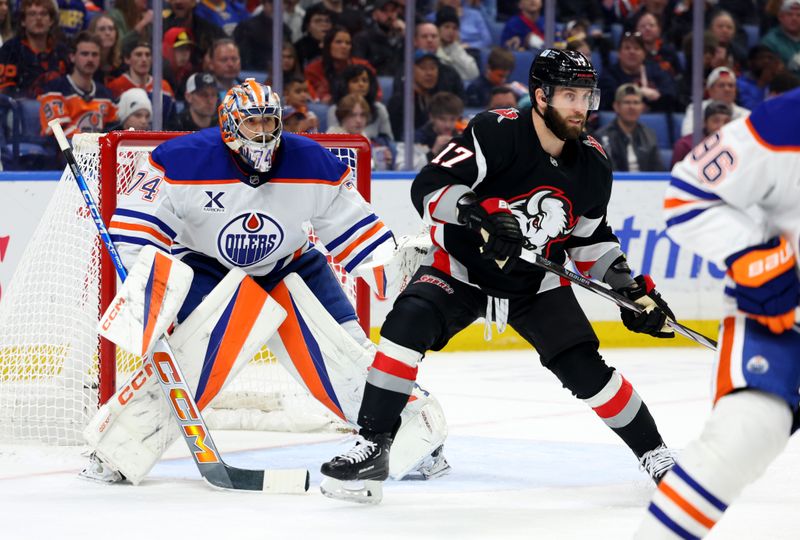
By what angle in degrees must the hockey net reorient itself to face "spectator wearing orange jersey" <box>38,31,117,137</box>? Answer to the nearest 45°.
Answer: approximately 135° to its left

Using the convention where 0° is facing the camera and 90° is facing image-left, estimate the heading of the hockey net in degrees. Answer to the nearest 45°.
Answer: approximately 315°

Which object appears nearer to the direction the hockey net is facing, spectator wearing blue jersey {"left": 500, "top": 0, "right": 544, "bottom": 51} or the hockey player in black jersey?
the hockey player in black jersey

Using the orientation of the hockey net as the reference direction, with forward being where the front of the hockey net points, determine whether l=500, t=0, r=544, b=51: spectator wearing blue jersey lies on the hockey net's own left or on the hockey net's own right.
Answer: on the hockey net's own left

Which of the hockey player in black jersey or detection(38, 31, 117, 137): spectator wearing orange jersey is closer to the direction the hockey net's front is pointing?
the hockey player in black jersey

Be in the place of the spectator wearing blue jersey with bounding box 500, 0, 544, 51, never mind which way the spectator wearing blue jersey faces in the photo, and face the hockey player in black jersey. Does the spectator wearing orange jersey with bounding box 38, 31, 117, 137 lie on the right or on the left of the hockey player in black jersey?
right
